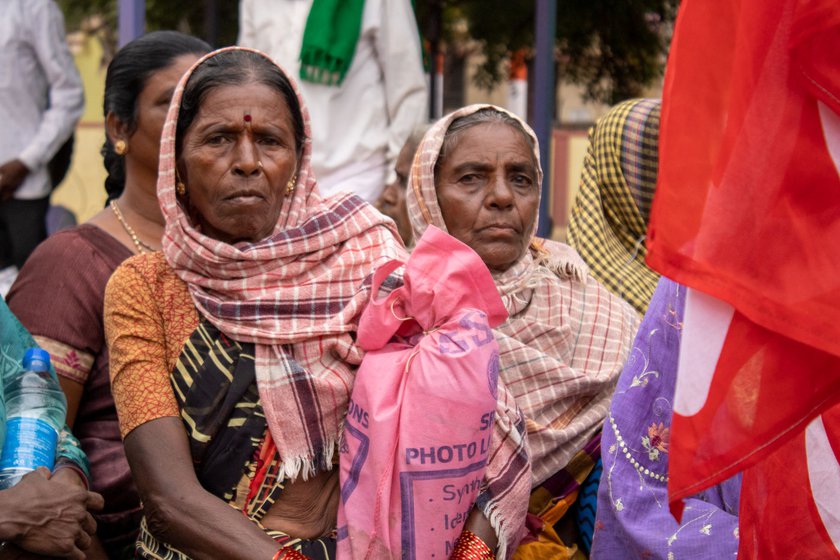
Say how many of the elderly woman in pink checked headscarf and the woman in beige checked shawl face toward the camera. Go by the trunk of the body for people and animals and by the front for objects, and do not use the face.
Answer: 2

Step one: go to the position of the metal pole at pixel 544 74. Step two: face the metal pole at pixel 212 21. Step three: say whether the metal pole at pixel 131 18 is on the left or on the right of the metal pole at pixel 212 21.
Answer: left

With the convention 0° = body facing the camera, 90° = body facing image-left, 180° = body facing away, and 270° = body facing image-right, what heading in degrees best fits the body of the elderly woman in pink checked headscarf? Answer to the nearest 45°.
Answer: approximately 0°

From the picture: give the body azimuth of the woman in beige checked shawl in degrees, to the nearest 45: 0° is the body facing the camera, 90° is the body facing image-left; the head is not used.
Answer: approximately 0°

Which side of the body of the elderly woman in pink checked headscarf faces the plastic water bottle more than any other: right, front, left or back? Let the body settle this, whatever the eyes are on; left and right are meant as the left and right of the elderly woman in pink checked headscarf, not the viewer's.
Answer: right

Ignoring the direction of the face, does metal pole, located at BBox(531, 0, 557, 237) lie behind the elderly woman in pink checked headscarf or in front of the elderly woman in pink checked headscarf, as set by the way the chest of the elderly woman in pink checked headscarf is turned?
behind

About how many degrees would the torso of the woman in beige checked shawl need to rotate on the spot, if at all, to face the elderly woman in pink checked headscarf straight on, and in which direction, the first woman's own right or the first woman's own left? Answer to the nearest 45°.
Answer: approximately 45° to the first woman's own right

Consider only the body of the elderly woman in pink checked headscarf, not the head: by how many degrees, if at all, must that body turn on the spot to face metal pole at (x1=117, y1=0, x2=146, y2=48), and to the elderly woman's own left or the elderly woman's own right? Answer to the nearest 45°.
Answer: approximately 180°

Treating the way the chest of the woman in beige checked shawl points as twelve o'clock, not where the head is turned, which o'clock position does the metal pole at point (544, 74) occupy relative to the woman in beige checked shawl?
The metal pole is roughly at 6 o'clock from the woman in beige checked shawl.
